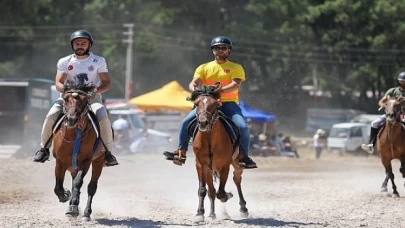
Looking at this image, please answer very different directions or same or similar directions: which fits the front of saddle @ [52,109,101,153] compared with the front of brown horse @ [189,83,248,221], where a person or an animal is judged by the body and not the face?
same or similar directions

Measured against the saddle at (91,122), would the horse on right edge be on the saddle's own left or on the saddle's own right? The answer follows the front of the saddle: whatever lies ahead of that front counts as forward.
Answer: on the saddle's own left

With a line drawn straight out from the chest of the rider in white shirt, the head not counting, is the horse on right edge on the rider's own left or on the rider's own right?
on the rider's own left

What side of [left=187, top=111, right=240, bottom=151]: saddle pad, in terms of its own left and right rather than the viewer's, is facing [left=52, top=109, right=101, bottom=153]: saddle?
right

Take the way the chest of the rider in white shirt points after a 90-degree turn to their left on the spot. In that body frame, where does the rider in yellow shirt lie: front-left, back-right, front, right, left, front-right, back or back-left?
front

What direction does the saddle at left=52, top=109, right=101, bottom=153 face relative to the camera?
toward the camera

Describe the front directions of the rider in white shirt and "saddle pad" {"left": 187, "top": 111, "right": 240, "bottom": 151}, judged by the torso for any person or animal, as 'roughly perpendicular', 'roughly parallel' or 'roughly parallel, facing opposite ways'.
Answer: roughly parallel

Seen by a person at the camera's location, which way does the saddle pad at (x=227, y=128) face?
facing the viewer

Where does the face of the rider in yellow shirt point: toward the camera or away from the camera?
toward the camera

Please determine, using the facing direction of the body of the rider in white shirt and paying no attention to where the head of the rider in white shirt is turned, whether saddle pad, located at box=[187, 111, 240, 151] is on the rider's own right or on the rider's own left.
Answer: on the rider's own left

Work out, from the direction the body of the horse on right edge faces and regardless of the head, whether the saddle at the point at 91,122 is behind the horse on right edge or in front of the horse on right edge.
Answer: in front

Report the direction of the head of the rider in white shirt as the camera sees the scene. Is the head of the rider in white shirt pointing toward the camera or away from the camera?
toward the camera

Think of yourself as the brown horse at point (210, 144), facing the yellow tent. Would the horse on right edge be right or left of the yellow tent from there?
right
